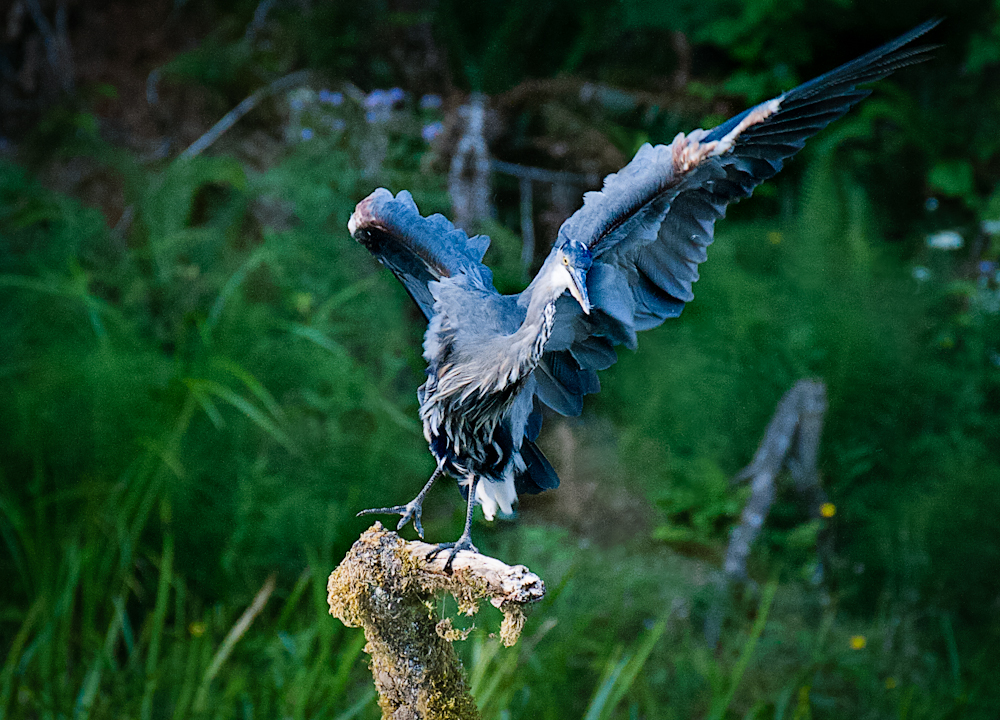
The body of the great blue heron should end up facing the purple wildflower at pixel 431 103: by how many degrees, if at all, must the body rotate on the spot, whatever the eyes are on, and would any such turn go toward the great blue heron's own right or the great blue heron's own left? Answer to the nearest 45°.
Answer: approximately 135° to the great blue heron's own right

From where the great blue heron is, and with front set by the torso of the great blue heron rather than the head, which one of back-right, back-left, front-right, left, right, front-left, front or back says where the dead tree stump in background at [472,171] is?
back-right

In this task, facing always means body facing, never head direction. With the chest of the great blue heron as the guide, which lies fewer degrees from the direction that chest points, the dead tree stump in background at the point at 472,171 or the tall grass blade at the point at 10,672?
the tall grass blade

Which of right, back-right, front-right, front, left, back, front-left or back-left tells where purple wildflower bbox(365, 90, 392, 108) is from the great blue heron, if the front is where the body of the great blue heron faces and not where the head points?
back-right

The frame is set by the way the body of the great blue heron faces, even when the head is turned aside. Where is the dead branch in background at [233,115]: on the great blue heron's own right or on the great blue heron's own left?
on the great blue heron's own right

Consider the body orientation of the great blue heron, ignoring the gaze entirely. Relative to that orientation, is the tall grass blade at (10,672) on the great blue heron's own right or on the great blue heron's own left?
on the great blue heron's own right

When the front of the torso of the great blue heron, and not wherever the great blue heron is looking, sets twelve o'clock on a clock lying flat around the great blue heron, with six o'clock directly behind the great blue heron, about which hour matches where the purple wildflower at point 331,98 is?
The purple wildflower is roughly at 4 o'clock from the great blue heron.

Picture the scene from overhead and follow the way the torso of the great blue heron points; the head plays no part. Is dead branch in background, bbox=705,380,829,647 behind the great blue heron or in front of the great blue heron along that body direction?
behind

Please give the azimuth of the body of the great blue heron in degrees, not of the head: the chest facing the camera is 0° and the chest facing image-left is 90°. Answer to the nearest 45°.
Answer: approximately 45°

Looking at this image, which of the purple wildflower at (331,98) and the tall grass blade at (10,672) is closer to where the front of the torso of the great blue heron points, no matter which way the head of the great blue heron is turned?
the tall grass blade

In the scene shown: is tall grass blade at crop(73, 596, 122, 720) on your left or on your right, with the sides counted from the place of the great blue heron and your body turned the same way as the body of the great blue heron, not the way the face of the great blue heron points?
on your right
